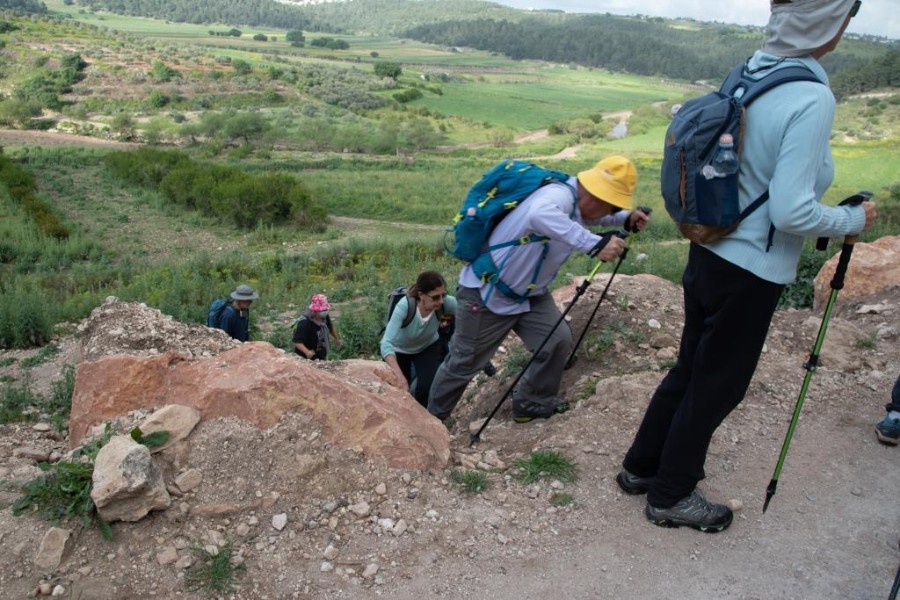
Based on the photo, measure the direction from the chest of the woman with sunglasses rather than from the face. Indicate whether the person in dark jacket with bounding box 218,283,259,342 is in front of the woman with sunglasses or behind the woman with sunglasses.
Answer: behind

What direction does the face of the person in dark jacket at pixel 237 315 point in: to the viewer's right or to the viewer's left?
to the viewer's right

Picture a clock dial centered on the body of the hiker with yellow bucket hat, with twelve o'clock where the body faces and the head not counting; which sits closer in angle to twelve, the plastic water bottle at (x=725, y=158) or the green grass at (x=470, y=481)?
the plastic water bottle

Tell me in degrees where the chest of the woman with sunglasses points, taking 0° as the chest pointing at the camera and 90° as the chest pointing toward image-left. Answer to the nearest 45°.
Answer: approximately 315°

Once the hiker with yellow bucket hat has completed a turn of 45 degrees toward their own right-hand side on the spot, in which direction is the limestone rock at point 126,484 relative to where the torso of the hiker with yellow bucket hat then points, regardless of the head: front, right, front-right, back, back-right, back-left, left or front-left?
right

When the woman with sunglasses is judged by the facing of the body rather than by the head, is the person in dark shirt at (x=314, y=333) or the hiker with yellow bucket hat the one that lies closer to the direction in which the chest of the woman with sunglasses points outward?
the hiker with yellow bucket hat

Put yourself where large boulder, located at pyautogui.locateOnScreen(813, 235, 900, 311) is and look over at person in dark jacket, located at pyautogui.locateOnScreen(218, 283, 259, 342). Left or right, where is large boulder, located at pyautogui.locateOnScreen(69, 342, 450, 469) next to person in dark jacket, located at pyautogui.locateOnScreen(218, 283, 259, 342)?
left

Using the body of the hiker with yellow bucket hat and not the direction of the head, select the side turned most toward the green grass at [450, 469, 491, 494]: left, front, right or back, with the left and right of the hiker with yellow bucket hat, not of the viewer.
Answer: right

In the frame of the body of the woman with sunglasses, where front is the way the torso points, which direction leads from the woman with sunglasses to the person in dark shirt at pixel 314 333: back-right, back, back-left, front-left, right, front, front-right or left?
back

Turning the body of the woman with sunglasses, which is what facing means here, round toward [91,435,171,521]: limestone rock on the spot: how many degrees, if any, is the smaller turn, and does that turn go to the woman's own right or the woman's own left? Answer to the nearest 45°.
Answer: approximately 90° to the woman's own right

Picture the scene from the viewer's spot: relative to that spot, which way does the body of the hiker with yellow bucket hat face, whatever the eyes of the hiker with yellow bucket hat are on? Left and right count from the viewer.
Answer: facing to the right of the viewer
